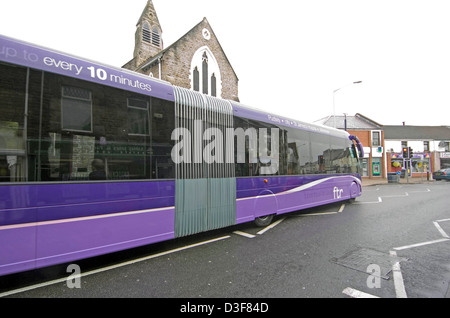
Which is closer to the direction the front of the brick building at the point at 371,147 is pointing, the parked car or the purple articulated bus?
the purple articulated bus

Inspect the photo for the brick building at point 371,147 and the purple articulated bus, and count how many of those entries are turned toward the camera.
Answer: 1

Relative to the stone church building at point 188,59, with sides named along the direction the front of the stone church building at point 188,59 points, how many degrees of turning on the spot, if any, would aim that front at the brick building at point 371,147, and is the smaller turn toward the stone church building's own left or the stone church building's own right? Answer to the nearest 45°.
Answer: approximately 45° to the stone church building's own left

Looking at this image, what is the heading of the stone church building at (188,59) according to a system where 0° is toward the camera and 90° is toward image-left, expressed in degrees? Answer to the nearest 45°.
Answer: approximately 315°

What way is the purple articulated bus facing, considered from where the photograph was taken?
facing away from the viewer and to the right of the viewer

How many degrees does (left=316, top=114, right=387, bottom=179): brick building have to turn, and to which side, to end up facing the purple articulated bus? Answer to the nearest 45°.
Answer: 0° — it already faces it

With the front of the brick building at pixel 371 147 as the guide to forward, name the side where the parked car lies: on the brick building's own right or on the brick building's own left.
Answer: on the brick building's own left

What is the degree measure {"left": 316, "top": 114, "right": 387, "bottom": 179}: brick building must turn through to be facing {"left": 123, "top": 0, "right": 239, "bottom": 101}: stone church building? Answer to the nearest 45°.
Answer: approximately 45° to its right

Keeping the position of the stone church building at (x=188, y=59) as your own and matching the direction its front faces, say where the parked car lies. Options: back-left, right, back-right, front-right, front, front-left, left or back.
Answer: front-left

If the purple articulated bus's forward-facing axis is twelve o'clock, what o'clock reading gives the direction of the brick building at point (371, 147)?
The brick building is roughly at 12 o'clock from the purple articulated bus.

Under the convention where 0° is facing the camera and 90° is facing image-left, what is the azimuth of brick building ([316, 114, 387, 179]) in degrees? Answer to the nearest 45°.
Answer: approximately 0°
